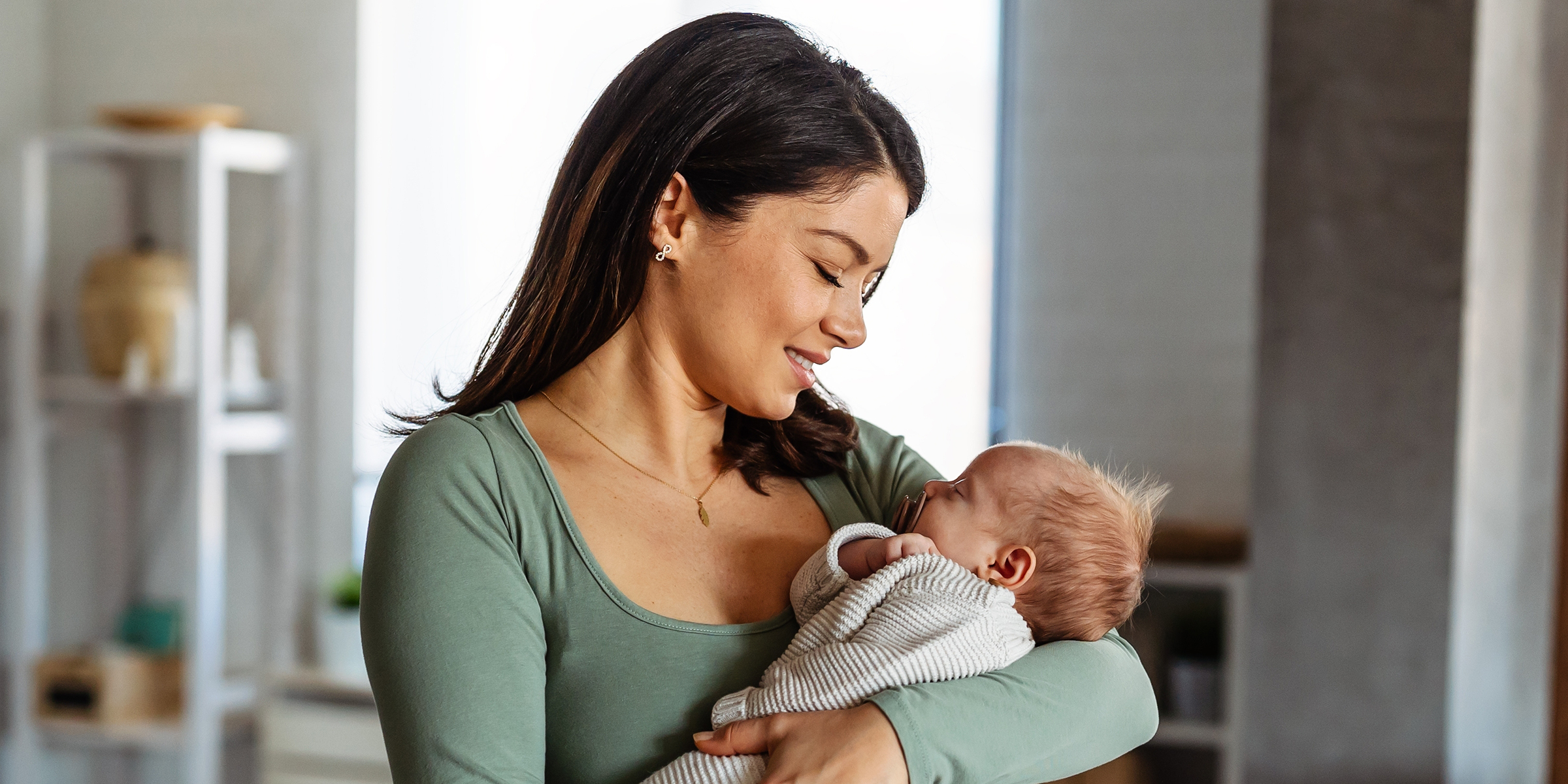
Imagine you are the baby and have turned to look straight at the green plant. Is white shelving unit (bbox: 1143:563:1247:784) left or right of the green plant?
right

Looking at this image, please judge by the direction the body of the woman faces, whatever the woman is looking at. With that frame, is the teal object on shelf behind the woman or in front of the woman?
behind

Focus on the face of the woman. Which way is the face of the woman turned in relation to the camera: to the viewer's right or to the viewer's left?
to the viewer's right

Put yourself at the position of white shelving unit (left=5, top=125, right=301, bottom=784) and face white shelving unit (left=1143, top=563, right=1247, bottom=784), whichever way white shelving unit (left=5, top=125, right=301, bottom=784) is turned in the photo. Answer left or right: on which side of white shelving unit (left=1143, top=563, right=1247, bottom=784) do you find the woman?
right

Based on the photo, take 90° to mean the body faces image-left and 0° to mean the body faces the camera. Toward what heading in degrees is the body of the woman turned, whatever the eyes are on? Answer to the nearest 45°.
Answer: approximately 315°
